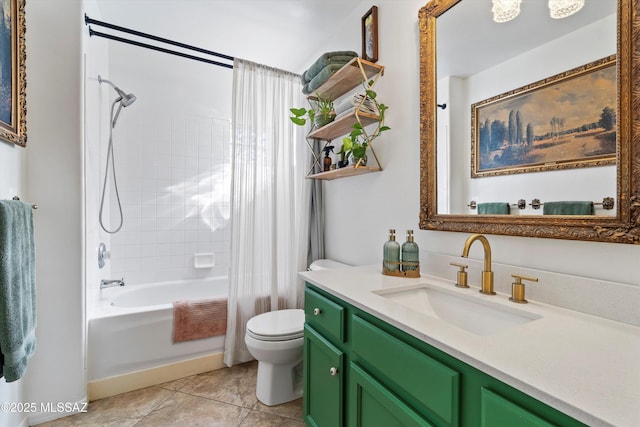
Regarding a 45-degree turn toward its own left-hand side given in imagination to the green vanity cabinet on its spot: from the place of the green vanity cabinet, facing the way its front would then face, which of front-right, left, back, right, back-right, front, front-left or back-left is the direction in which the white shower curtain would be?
back-right

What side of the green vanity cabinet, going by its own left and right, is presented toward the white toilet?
right

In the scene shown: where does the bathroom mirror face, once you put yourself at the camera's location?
facing the viewer and to the left of the viewer

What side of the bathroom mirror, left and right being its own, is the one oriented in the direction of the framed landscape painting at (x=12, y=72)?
front

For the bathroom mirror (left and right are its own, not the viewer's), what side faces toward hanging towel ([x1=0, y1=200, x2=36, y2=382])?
front

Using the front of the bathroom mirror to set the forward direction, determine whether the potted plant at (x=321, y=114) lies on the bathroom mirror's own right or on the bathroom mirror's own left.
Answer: on the bathroom mirror's own right

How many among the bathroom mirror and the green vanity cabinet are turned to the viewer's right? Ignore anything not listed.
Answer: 0

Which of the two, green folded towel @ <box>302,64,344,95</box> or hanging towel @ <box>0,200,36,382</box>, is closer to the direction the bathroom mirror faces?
the hanging towel
